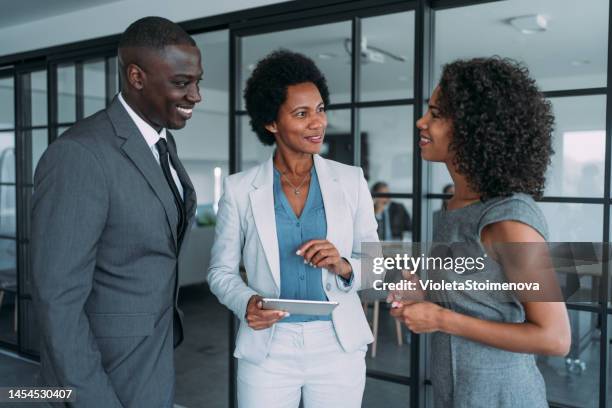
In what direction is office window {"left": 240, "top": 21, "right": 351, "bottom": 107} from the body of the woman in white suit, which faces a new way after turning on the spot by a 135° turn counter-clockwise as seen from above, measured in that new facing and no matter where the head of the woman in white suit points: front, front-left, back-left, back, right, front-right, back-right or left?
front-left

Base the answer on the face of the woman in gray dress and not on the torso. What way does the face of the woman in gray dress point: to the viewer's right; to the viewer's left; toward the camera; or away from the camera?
to the viewer's left

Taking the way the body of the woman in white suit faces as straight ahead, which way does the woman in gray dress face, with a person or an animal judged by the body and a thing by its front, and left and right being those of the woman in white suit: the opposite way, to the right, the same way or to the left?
to the right

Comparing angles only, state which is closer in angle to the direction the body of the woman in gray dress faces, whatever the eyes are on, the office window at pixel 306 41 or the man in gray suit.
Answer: the man in gray suit

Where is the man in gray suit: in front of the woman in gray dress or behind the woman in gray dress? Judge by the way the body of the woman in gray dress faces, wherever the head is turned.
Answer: in front

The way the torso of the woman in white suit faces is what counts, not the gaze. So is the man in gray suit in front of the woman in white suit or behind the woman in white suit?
in front

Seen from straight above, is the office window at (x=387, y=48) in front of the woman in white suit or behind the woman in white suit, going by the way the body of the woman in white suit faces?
behind

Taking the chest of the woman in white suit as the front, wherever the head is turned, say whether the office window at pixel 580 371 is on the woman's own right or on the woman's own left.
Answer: on the woman's own left

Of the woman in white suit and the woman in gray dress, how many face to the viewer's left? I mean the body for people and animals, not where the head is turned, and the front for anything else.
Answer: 1

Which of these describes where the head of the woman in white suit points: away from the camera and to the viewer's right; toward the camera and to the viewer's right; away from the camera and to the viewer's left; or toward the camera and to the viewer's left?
toward the camera and to the viewer's right

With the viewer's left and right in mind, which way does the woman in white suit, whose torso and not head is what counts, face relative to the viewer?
facing the viewer

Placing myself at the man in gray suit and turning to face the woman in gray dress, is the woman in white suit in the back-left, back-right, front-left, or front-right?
front-left

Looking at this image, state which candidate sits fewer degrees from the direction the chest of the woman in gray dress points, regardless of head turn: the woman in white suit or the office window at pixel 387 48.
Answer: the woman in white suit

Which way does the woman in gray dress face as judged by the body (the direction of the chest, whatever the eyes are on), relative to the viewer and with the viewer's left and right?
facing to the left of the viewer
